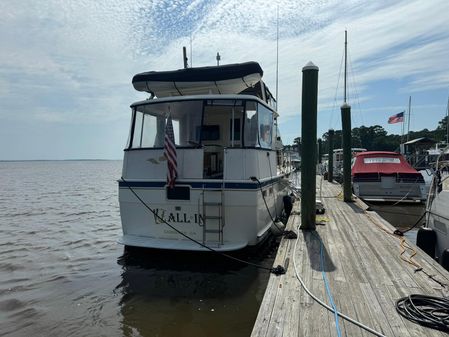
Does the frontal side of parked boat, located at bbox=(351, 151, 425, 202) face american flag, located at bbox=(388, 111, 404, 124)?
yes

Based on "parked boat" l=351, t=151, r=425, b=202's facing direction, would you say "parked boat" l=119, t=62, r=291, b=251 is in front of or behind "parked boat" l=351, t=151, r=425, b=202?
behind

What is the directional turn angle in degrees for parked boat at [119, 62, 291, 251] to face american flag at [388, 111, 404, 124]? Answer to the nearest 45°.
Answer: approximately 45° to its right

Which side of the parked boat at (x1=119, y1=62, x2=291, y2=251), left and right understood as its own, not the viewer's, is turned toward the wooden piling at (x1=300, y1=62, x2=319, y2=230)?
right

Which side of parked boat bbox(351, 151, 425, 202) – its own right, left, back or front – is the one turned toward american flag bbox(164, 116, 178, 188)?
back

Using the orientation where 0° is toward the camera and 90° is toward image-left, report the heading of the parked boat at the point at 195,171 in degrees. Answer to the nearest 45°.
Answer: approximately 180°

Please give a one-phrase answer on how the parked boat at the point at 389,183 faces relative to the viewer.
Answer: facing away from the viewer
